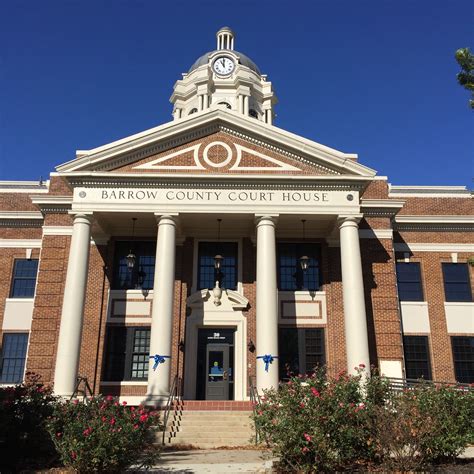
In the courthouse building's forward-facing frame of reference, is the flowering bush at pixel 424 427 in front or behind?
in front

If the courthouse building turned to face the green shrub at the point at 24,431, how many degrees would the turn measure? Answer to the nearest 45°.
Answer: approximately 45° to its right

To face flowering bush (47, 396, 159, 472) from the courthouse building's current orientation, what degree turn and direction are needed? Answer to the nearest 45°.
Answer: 0° — it already faces it

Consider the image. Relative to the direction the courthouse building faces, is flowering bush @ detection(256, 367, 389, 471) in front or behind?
in front

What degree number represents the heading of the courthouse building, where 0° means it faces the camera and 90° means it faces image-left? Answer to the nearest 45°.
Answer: approximately 0°
